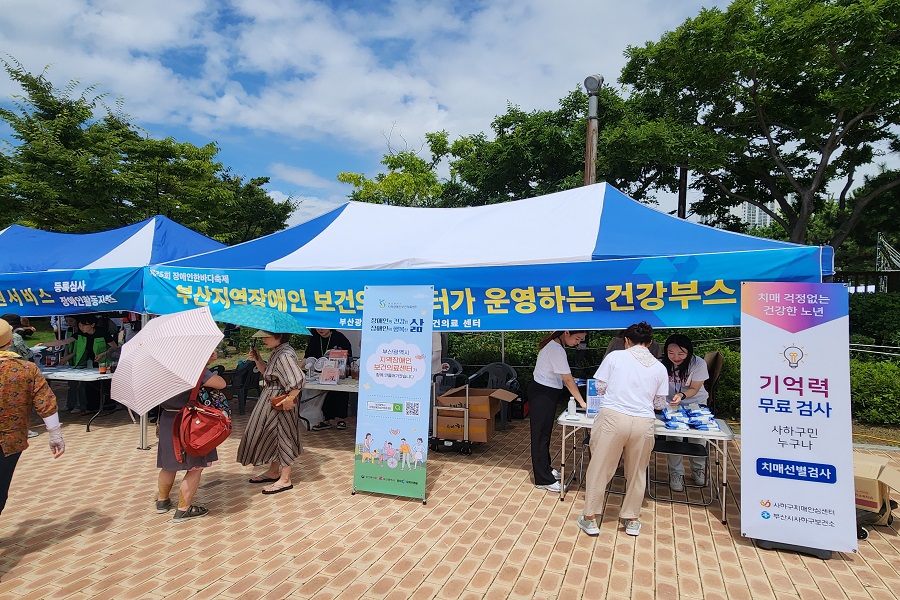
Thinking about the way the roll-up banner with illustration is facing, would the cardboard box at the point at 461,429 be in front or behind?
behind

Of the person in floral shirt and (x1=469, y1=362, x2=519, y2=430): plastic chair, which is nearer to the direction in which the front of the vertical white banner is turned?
the person in floral shirt

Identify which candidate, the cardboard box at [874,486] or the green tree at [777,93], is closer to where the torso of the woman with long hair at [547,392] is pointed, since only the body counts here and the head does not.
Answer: the cardboard box

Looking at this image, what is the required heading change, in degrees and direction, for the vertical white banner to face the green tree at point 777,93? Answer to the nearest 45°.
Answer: approximately 180°

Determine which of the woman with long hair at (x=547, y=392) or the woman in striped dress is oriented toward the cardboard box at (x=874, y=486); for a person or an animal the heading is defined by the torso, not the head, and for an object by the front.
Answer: the woman with long hair

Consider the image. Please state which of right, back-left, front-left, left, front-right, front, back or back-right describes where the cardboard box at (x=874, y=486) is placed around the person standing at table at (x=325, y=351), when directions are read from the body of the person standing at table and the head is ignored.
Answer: front-left

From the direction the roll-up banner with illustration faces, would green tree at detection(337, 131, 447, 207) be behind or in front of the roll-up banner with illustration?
behind

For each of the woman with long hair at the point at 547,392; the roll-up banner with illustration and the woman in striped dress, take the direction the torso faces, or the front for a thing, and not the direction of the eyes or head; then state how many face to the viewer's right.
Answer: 1

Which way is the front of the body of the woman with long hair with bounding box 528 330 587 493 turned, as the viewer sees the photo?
to the viewer's right

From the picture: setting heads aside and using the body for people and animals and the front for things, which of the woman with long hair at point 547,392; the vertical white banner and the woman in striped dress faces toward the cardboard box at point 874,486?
the woman with long hair

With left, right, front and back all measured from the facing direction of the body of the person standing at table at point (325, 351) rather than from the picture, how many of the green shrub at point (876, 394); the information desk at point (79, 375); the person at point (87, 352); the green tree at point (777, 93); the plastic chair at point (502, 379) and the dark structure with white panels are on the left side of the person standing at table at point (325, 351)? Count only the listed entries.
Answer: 4

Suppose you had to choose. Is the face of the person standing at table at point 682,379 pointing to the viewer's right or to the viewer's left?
to the viewer's left

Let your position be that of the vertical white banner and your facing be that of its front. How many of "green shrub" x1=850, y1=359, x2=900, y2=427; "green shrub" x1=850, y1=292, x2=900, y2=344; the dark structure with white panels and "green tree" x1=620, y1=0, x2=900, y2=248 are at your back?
4

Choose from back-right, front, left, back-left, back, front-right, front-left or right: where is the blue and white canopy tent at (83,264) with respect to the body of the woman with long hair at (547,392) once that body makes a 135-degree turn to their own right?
front-right

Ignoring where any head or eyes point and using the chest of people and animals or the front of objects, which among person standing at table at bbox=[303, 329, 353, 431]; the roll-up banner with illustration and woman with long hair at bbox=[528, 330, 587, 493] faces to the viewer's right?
the woman with long hair
